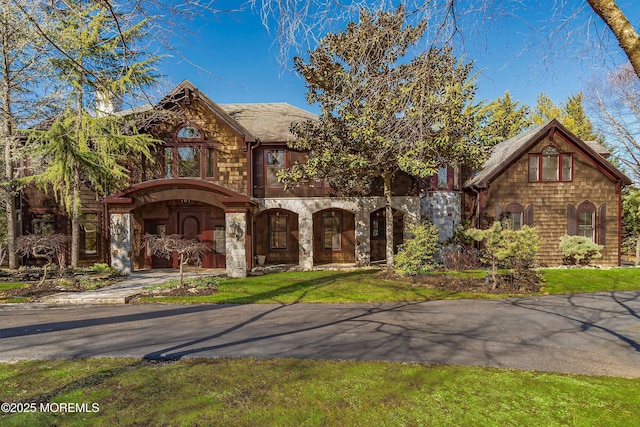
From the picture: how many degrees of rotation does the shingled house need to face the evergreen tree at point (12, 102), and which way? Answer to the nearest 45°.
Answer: approximately 90° to its right

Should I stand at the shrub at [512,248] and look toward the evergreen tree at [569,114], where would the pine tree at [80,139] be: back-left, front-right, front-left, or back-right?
back-left

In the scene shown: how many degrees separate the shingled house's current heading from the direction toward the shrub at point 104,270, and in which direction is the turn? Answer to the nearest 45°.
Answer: approximately 45° to its right

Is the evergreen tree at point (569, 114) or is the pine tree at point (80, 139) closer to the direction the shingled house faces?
the pine tree

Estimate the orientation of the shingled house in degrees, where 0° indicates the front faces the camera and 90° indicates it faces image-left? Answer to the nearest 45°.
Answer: approximately 0°

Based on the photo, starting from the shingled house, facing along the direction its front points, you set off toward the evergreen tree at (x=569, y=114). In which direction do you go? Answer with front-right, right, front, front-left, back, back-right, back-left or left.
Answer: back-left

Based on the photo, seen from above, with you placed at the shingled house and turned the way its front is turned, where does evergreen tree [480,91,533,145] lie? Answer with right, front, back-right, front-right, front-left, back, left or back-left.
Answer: back-left
